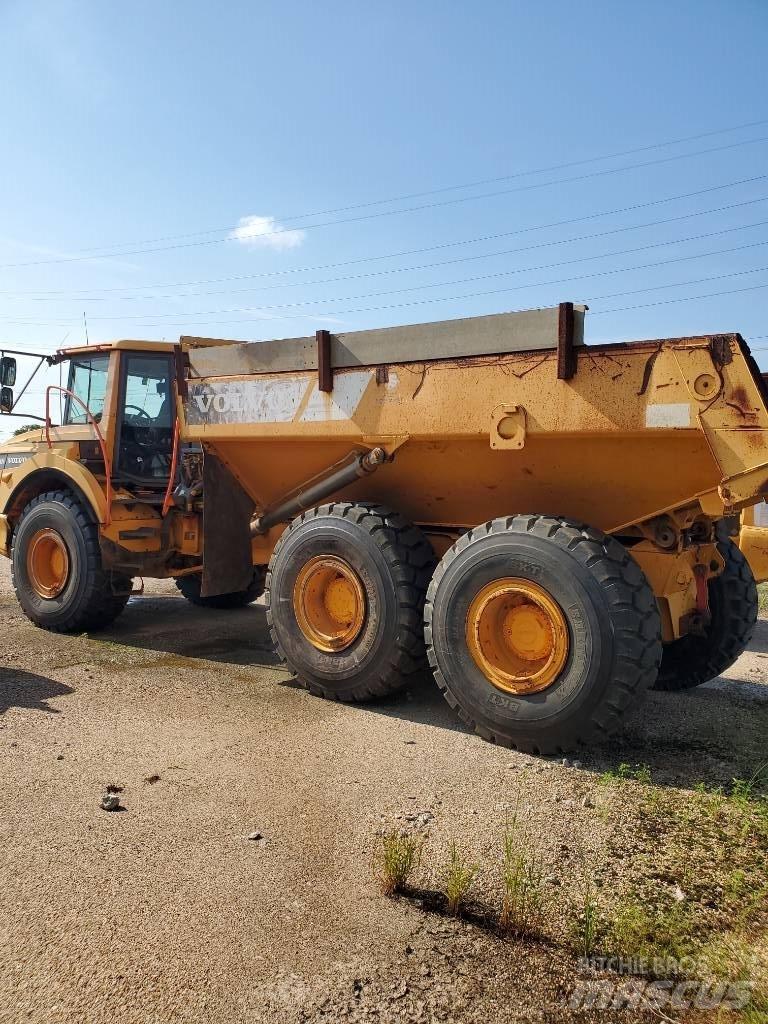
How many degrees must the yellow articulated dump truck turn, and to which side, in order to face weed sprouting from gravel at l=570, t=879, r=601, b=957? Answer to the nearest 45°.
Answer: approximately 135° to its left

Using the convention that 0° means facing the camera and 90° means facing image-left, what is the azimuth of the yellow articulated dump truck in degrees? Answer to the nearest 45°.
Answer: approximately 135°

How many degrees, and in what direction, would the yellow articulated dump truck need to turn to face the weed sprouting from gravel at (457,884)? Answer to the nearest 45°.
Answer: approximately 135° to its left

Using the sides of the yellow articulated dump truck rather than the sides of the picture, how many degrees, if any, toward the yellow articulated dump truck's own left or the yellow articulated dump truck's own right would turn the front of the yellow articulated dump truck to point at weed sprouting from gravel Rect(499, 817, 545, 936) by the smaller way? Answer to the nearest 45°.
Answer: approximately 135° to the yellow articulated dump truck's own left

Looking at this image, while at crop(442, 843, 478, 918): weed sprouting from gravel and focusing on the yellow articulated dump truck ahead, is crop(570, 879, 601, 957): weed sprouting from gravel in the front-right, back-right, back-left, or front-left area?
back-right

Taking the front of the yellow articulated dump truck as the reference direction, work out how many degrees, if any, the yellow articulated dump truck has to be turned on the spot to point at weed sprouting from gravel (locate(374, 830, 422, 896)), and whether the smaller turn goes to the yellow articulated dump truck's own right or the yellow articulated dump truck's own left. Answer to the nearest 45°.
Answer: approximately 135° to the yellow articulated dump truck's own left
